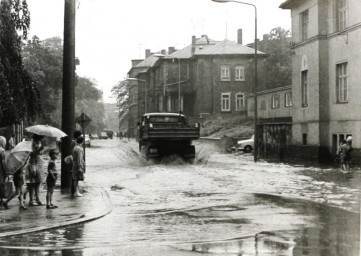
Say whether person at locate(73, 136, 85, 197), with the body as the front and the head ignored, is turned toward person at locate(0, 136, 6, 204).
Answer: no

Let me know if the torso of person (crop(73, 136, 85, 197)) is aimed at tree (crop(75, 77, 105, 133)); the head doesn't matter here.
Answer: no

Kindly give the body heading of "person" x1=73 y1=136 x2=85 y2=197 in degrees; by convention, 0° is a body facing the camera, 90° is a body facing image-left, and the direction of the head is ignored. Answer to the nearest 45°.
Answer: approximately 270°

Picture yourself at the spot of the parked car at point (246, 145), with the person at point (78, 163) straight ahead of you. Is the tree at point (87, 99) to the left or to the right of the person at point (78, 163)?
right
